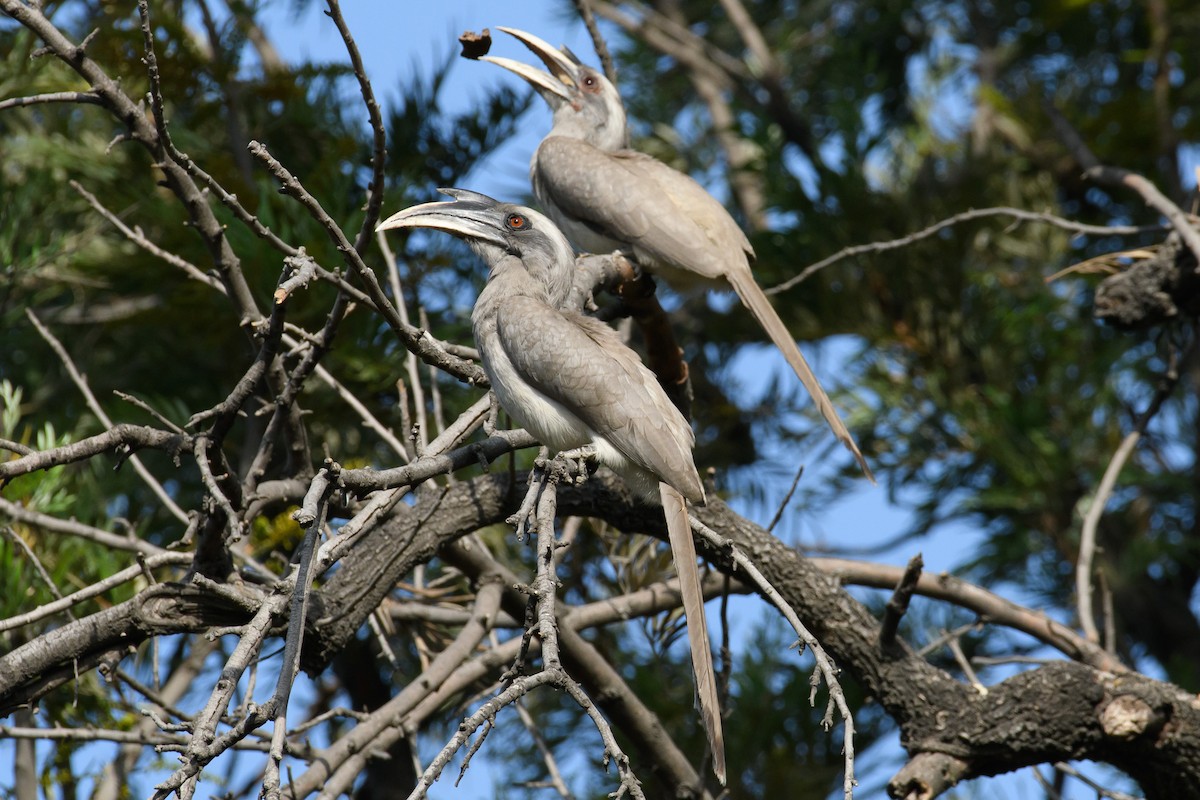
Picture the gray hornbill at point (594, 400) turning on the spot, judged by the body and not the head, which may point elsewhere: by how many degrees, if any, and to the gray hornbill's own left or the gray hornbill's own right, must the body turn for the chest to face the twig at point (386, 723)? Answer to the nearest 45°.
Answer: approximately 45° to the gray hornbill's own right

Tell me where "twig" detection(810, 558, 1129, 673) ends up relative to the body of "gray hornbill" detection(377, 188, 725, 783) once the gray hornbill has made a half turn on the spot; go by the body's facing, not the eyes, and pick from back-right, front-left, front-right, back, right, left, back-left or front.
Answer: front-left

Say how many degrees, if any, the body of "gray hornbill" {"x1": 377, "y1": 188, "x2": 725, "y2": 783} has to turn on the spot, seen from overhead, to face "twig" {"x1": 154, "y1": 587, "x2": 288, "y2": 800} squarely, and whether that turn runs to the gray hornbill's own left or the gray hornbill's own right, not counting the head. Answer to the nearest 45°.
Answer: approximately 45° to the gray hornbill's own left

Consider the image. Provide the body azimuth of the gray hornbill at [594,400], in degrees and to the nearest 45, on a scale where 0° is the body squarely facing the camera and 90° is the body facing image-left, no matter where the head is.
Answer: approximately 90°
